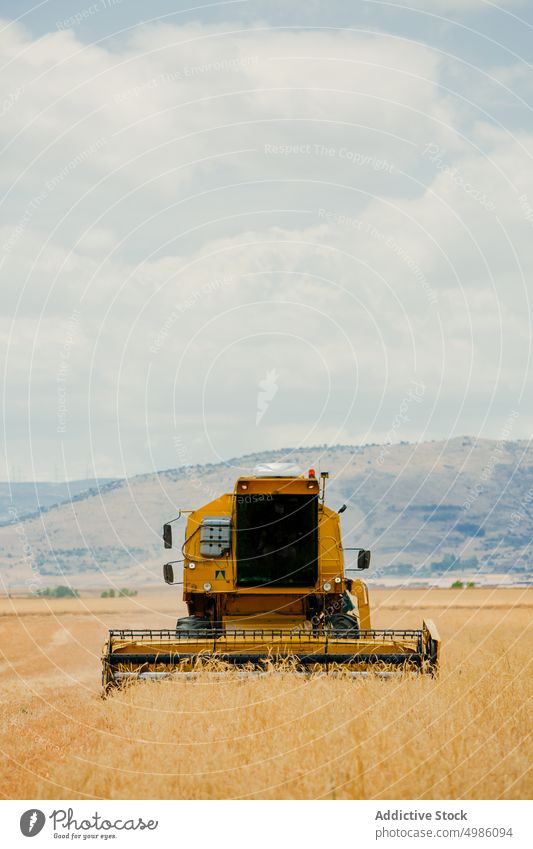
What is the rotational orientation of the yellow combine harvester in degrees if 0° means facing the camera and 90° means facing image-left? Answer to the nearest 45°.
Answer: approximately 0°
